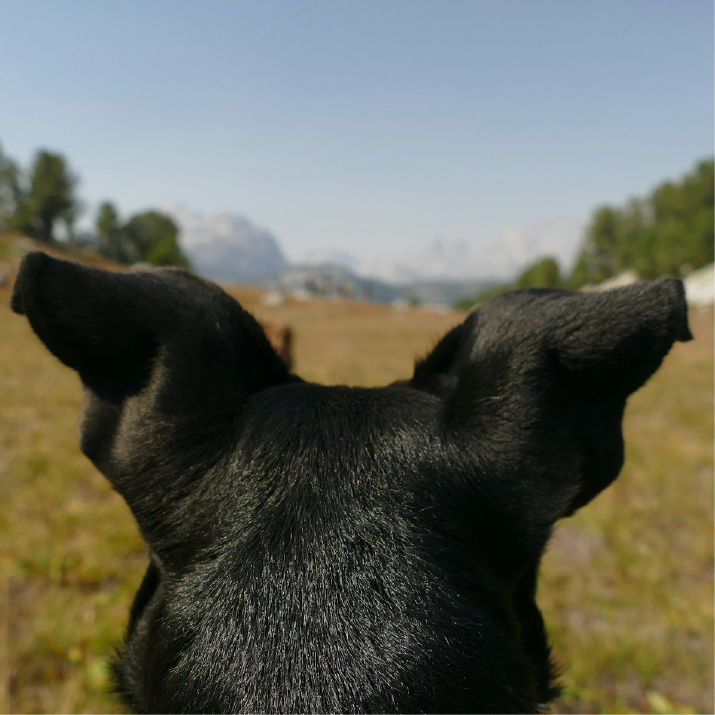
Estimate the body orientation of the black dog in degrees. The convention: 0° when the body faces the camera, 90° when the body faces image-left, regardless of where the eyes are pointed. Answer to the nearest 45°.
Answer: approximately 180°
